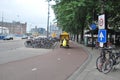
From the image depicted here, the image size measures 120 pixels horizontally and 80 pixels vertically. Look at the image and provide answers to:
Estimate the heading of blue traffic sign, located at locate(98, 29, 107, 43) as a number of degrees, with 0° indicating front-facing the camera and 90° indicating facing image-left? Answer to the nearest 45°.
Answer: approximately 0°

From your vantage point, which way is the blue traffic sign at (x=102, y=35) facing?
toward the camera
